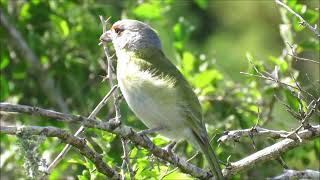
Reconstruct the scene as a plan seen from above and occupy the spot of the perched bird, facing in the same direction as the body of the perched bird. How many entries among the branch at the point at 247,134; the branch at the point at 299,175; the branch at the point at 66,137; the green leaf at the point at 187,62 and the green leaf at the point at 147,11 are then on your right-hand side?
2

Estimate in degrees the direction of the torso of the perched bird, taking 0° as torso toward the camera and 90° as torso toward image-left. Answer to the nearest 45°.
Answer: approximately 90°

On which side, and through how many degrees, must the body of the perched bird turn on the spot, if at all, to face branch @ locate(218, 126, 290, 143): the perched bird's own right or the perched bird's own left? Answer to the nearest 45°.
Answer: approximately 135° to the perched bird's own left

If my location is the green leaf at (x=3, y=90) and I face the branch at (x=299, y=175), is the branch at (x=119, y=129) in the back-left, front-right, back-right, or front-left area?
front-right

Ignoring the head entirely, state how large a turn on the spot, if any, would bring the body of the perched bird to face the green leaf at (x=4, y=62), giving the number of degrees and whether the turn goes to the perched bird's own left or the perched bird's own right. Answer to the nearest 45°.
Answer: approximately 45° to the perched bird's own right

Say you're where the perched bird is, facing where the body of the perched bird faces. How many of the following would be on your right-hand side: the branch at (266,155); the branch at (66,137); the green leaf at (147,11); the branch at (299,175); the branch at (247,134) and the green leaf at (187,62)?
2

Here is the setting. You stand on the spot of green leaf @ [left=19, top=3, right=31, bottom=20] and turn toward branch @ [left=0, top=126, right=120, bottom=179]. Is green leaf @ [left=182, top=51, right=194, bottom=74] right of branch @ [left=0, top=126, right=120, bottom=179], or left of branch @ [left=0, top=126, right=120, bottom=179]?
left

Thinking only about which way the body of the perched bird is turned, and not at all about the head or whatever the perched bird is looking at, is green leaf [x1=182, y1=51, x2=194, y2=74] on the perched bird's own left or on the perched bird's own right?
on the perched bird's own right

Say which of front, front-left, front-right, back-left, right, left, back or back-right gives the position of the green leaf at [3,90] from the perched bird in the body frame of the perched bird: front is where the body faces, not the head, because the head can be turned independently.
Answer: front-right

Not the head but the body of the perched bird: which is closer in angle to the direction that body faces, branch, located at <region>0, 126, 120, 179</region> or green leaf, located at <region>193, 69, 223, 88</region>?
the branch

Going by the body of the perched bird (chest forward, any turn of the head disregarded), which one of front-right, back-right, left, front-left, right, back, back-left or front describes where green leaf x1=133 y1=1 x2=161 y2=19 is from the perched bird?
right

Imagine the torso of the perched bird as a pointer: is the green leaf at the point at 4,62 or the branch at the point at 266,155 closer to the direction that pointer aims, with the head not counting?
the green leaf
